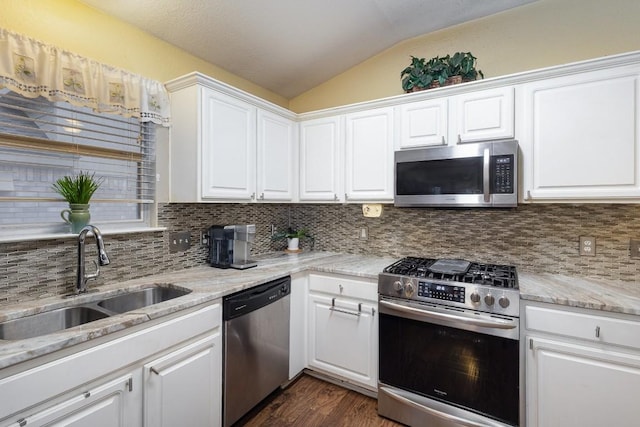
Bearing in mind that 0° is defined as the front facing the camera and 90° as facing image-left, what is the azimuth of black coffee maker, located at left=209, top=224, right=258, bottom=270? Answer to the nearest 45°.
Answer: approximately 315°

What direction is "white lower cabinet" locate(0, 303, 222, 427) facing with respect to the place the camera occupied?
facing the viewer and to the right of the viewer

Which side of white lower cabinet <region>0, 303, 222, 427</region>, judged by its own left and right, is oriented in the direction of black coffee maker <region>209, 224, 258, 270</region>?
left

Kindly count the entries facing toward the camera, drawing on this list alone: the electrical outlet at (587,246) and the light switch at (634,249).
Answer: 2

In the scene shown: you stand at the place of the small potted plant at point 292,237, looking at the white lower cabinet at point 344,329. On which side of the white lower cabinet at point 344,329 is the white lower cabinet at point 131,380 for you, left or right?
right

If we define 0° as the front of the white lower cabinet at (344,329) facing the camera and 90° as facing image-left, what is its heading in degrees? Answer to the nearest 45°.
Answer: approximately 45°

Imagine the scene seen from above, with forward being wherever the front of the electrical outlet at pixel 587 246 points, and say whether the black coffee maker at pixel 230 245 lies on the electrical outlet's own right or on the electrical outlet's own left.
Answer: on the electrical outlet's own right
